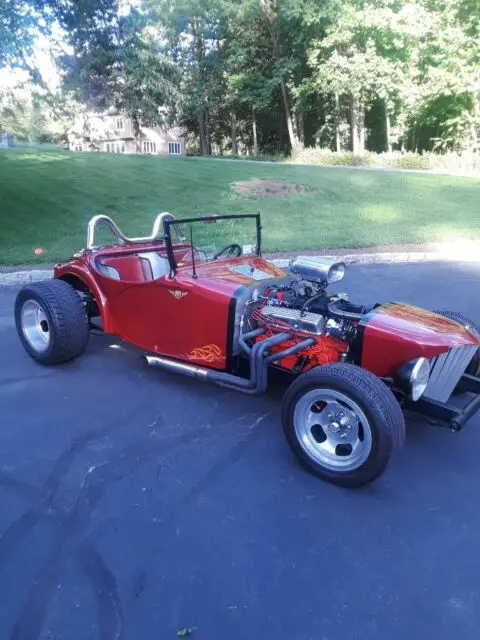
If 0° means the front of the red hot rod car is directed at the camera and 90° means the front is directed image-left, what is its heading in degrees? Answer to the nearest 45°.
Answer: approximately 315°
